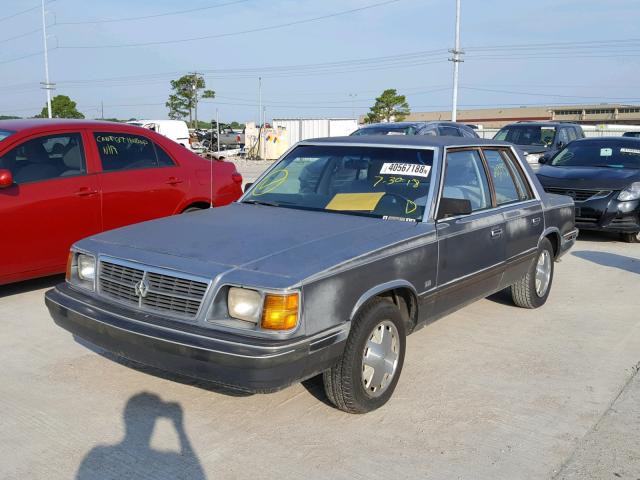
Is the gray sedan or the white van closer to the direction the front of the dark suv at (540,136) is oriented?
the gray sedan

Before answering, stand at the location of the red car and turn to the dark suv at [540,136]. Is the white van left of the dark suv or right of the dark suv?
left

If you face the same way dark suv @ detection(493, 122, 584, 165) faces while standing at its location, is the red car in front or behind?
in front

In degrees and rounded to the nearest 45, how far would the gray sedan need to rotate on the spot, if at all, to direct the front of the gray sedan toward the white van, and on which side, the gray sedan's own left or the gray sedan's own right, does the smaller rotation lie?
approximately 135° to the gray sedan's own right

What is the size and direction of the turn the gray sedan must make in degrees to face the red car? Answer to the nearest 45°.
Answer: approximately 90° to its right

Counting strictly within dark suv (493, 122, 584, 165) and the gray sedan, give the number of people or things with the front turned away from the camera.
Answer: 0

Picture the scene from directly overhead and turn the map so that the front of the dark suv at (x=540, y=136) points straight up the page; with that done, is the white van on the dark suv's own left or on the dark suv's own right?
on the dark suv's own right

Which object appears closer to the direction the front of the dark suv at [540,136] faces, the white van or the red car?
the red car

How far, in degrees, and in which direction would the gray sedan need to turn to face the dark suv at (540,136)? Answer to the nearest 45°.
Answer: approximately 180°

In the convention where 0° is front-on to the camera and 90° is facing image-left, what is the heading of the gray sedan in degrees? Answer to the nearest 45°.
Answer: approximately 45°

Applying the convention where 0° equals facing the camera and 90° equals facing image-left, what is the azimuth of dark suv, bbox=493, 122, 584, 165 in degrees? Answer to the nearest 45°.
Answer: approximately 45°
